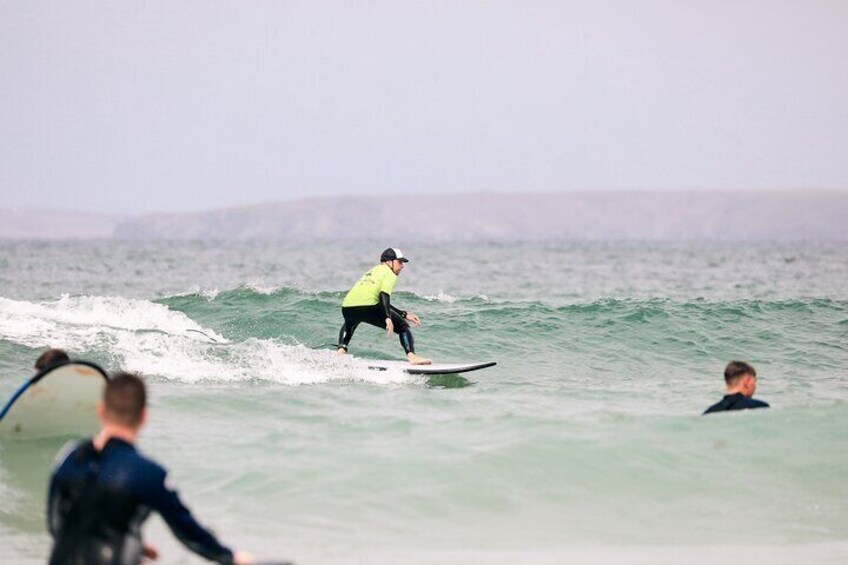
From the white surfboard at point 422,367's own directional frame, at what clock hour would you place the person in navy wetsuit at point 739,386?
The person in navy wetsuit is roughly at 2 o'clock from the white surfboard.

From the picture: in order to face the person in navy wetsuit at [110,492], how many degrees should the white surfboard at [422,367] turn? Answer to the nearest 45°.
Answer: approximately 90° to its right

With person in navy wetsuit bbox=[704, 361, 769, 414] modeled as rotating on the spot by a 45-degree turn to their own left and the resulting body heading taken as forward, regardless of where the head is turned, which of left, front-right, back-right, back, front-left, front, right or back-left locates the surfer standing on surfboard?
front-left

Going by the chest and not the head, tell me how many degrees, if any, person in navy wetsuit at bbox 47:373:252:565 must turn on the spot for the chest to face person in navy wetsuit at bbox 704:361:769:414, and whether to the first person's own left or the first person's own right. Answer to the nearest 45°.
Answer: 0° — they already face them

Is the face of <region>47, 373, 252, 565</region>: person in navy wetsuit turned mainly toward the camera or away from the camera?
away from the camera

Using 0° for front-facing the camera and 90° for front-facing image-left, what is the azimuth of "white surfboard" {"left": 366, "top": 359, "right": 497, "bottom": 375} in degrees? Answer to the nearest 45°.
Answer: approximately 270°

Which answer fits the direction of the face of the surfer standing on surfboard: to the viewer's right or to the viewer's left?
to the viewer's right

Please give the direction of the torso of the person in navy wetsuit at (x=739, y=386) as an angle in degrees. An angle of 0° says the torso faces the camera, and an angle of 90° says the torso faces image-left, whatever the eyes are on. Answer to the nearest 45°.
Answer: approximately 225°

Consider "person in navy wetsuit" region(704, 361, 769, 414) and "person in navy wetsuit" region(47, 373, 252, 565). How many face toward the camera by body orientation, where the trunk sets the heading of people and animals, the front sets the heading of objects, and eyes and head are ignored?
0

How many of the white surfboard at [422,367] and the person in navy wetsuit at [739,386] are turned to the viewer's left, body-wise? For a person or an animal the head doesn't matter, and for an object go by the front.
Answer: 0

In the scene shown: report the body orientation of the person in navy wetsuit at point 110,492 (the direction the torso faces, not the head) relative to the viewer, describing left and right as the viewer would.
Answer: facing away from the viewer and to the right of the viewer
